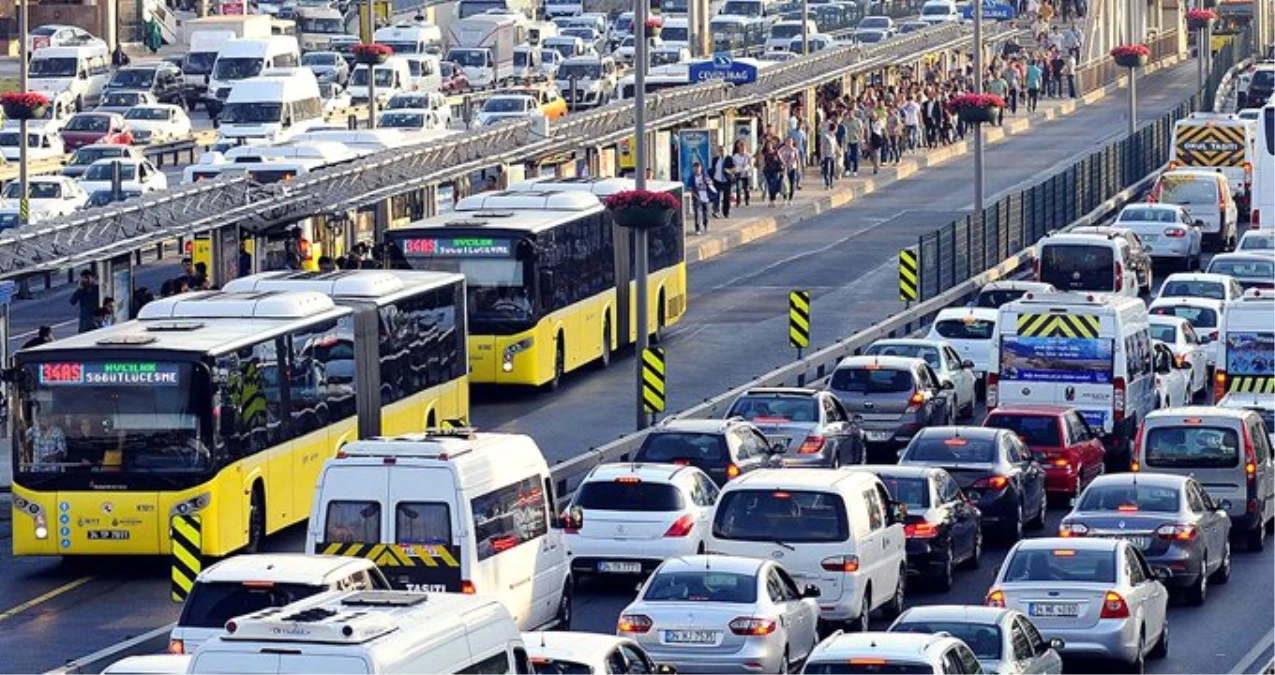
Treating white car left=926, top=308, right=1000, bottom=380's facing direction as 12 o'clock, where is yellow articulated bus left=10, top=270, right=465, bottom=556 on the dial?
The yellow articulated bus is roughly at 7 o'clock from the white car.

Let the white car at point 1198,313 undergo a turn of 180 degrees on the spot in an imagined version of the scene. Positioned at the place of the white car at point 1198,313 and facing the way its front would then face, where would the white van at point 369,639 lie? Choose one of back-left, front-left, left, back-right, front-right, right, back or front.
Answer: front

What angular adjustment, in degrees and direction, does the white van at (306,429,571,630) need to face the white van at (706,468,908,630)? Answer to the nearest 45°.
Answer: approximately 45° to its right

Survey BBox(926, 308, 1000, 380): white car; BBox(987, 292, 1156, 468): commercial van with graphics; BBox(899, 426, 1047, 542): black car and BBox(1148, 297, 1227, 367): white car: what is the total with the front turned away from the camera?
4

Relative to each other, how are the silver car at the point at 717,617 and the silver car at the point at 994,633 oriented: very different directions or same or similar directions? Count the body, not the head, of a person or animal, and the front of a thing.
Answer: same or similar directions

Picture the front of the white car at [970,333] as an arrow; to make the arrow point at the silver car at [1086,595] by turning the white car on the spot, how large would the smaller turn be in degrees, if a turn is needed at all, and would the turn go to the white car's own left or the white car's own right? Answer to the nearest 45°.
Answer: approximately 180°

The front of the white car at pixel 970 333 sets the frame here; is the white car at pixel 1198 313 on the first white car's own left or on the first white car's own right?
on the first white car's own right

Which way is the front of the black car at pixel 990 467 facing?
away from the camera

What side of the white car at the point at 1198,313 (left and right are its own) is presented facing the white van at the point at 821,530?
back

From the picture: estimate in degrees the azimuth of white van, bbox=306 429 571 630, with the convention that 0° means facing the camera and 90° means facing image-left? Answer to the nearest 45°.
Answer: approximately 225°

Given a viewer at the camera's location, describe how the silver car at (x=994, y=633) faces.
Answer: facing away from the viewer and to the right of the viewer

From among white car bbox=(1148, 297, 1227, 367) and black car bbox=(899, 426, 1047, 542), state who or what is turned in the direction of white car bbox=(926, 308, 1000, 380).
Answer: the black car

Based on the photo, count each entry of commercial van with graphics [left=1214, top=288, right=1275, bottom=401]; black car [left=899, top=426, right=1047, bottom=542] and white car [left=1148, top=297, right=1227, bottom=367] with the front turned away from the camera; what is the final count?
3

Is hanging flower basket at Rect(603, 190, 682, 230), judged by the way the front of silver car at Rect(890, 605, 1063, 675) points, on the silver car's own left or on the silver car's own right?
on the silver car's own left

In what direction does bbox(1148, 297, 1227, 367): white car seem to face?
away from the camera

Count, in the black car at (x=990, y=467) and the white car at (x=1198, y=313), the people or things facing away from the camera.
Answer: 2

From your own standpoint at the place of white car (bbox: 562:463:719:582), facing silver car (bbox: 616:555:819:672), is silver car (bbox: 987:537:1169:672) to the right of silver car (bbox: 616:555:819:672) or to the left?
left

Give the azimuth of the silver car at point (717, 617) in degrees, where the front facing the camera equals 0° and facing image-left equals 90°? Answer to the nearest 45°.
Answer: approximately 225°

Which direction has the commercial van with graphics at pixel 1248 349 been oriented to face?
away from the camera

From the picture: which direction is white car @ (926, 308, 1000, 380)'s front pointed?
away from the camera
